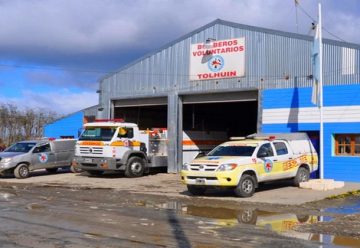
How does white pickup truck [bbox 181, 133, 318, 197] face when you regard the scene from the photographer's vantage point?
facing the viewer and to the left of the viewer

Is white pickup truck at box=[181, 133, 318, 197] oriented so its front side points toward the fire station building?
no

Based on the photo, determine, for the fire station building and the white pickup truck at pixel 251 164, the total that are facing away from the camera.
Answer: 0

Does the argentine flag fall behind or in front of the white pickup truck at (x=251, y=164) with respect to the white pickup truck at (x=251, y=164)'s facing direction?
behind

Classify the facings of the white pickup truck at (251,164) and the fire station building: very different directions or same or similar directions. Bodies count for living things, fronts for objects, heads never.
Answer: same or similar directions

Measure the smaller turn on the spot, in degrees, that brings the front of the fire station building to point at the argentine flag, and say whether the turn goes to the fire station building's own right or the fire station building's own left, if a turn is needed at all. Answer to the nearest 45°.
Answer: approximately 90° to the fire station building's own left
